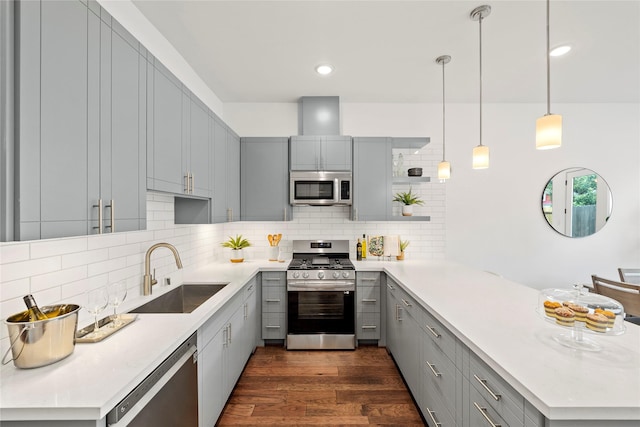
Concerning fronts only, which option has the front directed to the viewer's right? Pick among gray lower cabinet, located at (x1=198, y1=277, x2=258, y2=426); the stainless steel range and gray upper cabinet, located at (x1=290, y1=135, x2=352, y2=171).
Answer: the gray lower cabinet

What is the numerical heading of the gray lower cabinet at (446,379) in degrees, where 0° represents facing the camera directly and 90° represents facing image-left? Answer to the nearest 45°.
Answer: approximately 90°

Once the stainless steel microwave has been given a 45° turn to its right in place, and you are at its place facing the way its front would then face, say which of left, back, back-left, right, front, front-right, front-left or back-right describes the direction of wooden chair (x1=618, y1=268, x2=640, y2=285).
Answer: back-left

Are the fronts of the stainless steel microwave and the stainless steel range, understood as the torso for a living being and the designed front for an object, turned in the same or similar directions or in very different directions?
same or similar directions

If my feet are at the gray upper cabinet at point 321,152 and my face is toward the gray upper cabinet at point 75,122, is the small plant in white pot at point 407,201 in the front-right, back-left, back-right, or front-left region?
back-left

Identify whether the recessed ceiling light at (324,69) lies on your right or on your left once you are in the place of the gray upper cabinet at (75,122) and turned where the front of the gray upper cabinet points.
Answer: on your left

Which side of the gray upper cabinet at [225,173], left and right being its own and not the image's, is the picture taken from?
right

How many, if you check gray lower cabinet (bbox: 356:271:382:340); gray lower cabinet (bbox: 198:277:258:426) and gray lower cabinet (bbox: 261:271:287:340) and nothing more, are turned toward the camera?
2

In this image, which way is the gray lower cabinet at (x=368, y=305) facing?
toward the camera

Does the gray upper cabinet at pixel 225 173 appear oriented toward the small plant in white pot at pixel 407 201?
yes

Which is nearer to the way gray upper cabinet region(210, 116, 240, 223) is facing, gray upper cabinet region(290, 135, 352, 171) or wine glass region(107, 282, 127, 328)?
the gray upper cabinet

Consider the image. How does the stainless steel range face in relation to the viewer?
toward the camera

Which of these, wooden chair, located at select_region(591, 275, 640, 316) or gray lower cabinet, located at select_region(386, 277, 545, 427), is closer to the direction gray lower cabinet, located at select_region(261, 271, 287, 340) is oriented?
the gray lower cabinet

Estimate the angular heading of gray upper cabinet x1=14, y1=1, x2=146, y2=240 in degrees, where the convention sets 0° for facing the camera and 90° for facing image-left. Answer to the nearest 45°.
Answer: approximately 315°

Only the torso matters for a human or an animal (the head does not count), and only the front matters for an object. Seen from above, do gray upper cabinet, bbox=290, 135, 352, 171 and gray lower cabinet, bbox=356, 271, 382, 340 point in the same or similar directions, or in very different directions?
same or similar directions

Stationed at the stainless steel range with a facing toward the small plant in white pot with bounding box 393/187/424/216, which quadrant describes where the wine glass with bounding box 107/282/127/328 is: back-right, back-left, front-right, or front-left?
back-right

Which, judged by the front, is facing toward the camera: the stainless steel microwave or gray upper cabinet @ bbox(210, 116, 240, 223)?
the stainless steel microwave
